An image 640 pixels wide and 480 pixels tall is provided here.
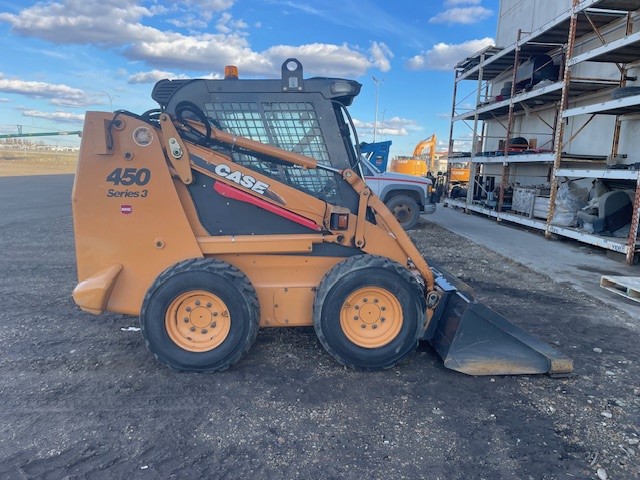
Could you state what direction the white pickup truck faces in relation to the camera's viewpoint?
facing to the right of the viewer

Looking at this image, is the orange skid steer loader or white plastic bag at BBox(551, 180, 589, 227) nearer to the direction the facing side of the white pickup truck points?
the white plastic bag

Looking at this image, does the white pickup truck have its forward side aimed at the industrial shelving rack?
yes

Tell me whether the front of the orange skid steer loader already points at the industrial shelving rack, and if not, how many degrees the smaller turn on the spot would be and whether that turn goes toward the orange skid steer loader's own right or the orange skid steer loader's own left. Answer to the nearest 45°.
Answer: approximately 45° to the orange skid steer loader's own left

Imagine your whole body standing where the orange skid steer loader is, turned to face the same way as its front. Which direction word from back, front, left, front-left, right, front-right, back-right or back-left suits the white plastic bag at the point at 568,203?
front-left

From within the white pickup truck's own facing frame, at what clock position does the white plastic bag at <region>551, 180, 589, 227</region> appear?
The white plastic bag is roughly at 12 o'clock from the white pickup truck.

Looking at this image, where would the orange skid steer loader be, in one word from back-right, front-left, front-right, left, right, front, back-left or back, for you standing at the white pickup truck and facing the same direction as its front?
right

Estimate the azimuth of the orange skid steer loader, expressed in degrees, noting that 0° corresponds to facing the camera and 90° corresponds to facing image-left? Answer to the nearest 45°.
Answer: approximately 270°

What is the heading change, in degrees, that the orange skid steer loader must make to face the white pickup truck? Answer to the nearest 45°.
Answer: approximately 90° to its left
